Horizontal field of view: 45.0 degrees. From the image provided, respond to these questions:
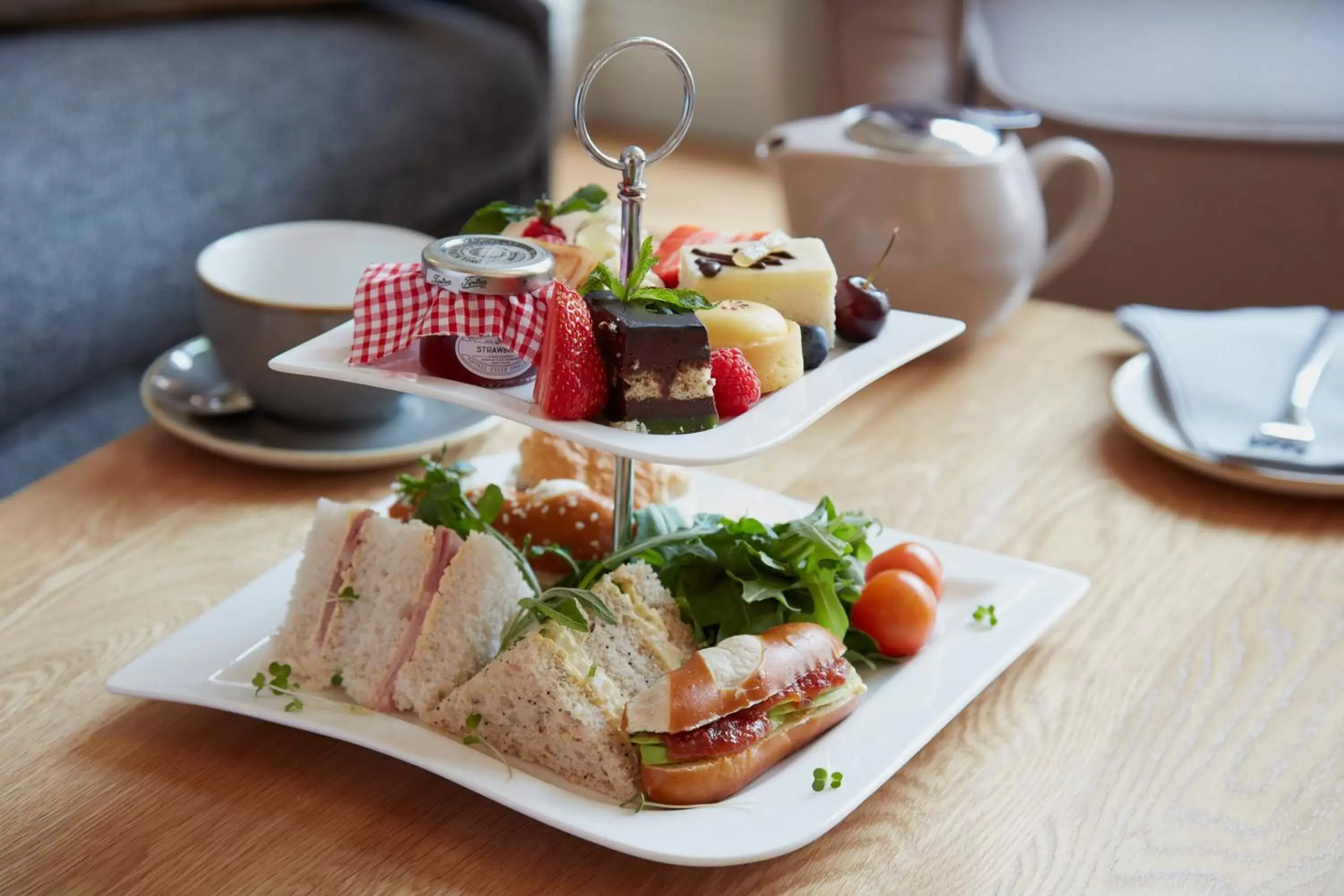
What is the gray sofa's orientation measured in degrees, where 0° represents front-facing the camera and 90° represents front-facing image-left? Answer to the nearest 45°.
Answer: approximately 315°

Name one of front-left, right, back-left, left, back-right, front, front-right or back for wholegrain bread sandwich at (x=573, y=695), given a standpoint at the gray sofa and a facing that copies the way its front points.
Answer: front-right

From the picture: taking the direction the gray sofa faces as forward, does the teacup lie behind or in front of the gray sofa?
in front

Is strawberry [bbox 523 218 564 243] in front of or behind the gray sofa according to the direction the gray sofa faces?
in front
